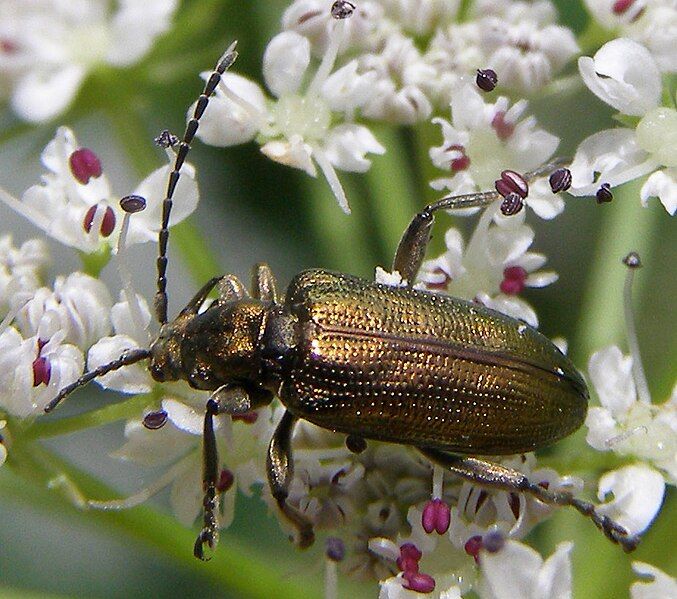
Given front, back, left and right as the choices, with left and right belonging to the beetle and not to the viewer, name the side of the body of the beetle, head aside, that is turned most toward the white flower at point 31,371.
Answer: front

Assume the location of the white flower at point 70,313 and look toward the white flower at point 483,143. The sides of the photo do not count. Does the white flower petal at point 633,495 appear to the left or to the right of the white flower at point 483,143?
right

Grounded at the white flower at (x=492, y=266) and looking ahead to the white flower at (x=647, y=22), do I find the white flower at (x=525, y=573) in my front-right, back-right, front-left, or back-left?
back-right

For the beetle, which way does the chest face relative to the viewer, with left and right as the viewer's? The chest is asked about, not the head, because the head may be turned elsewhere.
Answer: facing to the left of the viewer

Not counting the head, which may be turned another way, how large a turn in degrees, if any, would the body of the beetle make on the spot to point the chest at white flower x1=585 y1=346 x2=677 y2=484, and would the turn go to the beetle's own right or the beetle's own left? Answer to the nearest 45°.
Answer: approximately 180°

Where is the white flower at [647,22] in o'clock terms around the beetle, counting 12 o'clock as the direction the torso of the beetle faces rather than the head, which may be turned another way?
The white flower is roughly at 5 o'clock from the beetle.

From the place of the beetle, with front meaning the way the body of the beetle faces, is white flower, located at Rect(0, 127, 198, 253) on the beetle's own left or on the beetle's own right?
on the beetle's own right

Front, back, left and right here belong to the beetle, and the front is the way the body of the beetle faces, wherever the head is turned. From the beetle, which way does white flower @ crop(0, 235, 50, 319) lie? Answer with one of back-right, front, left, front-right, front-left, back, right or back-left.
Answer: front-right
